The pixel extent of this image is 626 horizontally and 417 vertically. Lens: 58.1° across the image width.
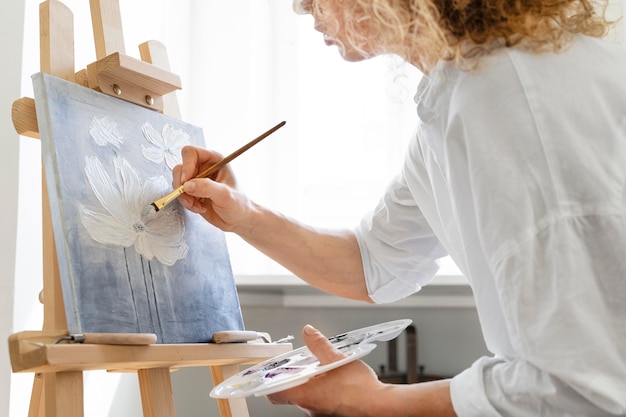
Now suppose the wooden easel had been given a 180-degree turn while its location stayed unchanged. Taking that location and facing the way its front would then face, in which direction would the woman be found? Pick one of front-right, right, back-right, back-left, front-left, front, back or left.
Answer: back

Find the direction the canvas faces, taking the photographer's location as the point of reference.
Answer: facing the viewer and to the right of the viewer

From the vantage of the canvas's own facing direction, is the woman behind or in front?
in front
